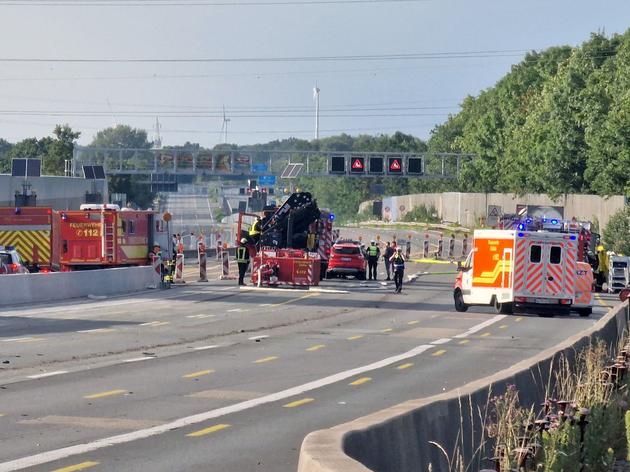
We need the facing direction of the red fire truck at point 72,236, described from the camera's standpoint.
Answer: facing away from the viewer and to the right of the viewer

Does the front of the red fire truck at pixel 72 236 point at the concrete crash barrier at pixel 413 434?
no

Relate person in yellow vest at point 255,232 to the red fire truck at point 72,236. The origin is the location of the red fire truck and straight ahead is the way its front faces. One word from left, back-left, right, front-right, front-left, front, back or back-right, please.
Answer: front-right
